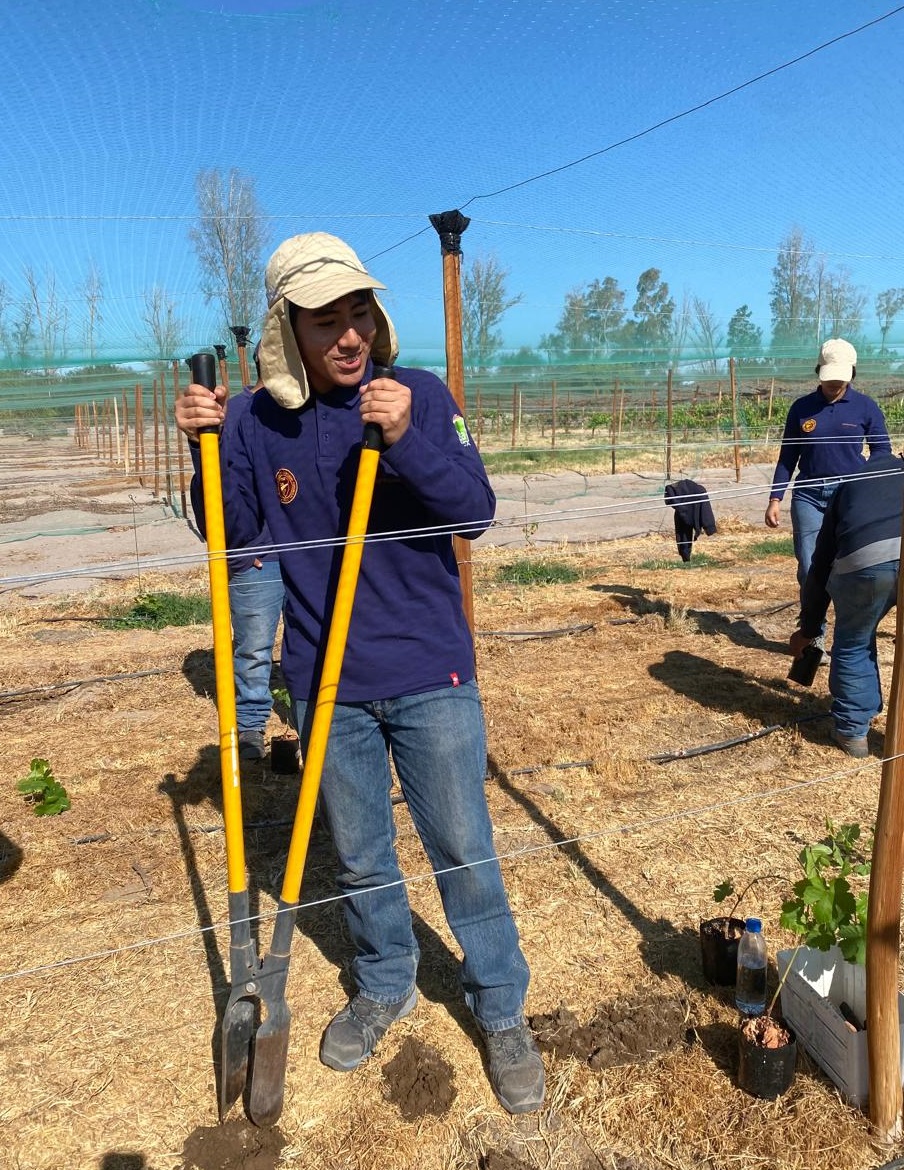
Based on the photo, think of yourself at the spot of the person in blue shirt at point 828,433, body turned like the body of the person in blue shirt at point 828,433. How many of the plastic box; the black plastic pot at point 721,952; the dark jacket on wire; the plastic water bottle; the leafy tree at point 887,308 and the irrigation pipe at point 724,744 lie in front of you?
4

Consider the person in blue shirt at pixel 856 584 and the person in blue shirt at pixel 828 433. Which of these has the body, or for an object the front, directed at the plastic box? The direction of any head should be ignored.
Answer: the person in blue shirt at pixel 828 433

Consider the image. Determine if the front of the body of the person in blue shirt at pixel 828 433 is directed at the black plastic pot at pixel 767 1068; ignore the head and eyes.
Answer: yes

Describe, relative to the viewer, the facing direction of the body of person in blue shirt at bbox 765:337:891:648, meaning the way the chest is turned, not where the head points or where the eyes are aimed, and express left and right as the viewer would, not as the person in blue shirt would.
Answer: facing the viewer

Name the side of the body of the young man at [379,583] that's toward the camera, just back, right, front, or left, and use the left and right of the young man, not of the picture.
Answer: front
